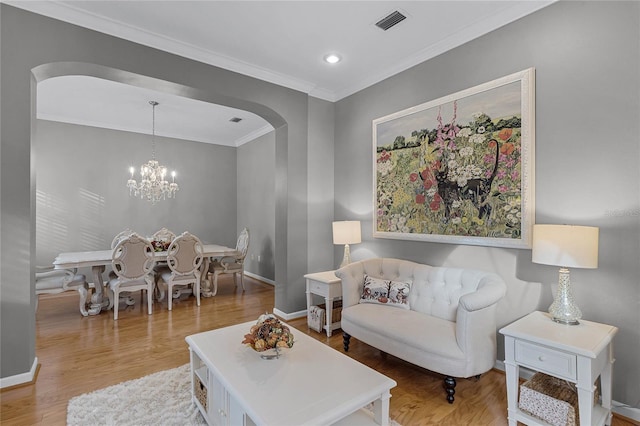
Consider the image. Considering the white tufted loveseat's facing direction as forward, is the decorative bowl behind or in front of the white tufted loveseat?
in front

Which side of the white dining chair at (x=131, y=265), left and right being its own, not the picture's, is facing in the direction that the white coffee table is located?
back

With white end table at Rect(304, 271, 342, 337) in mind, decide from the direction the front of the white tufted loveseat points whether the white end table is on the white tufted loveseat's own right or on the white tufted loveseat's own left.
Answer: on the white tufted loveseat's own right

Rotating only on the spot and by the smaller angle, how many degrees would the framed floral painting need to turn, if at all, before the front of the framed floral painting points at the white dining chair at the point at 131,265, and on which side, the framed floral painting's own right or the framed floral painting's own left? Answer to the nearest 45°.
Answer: approximately 45° to the framed floral painting's own right

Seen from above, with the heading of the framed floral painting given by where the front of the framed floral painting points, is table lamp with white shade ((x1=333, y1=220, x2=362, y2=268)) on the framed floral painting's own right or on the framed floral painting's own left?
on the framed floral painting's own right

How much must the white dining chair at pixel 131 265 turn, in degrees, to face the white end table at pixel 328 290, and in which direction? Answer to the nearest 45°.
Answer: approximately 135° to its right

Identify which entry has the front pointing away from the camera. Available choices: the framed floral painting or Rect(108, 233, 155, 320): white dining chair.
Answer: the white dining chair

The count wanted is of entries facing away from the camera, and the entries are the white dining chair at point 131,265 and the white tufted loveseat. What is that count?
1

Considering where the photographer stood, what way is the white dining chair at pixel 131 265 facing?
facing away from the viewer

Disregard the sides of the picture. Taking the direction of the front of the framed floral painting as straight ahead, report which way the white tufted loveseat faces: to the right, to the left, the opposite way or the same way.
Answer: the same way

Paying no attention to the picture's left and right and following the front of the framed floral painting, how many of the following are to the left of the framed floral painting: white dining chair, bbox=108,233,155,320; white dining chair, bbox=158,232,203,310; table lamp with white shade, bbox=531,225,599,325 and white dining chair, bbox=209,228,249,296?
1

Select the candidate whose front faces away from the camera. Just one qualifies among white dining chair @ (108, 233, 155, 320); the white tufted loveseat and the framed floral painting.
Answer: the white dining chair

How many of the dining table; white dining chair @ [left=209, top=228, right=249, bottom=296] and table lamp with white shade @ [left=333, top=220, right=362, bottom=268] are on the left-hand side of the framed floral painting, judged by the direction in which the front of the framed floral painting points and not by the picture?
0

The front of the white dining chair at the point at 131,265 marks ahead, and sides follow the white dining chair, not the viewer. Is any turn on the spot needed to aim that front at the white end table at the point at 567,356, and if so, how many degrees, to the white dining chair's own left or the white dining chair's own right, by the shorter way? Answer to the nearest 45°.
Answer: approximately 135° to the white dining chair's own right

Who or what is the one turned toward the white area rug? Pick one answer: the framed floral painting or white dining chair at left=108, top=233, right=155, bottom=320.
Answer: the framed floral painting

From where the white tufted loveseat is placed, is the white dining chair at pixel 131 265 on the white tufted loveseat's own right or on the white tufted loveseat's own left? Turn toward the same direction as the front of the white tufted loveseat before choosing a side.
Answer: on the white tufted loveseat's own right

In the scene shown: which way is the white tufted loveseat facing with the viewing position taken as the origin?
facing the viewer and to the left of the viewer
